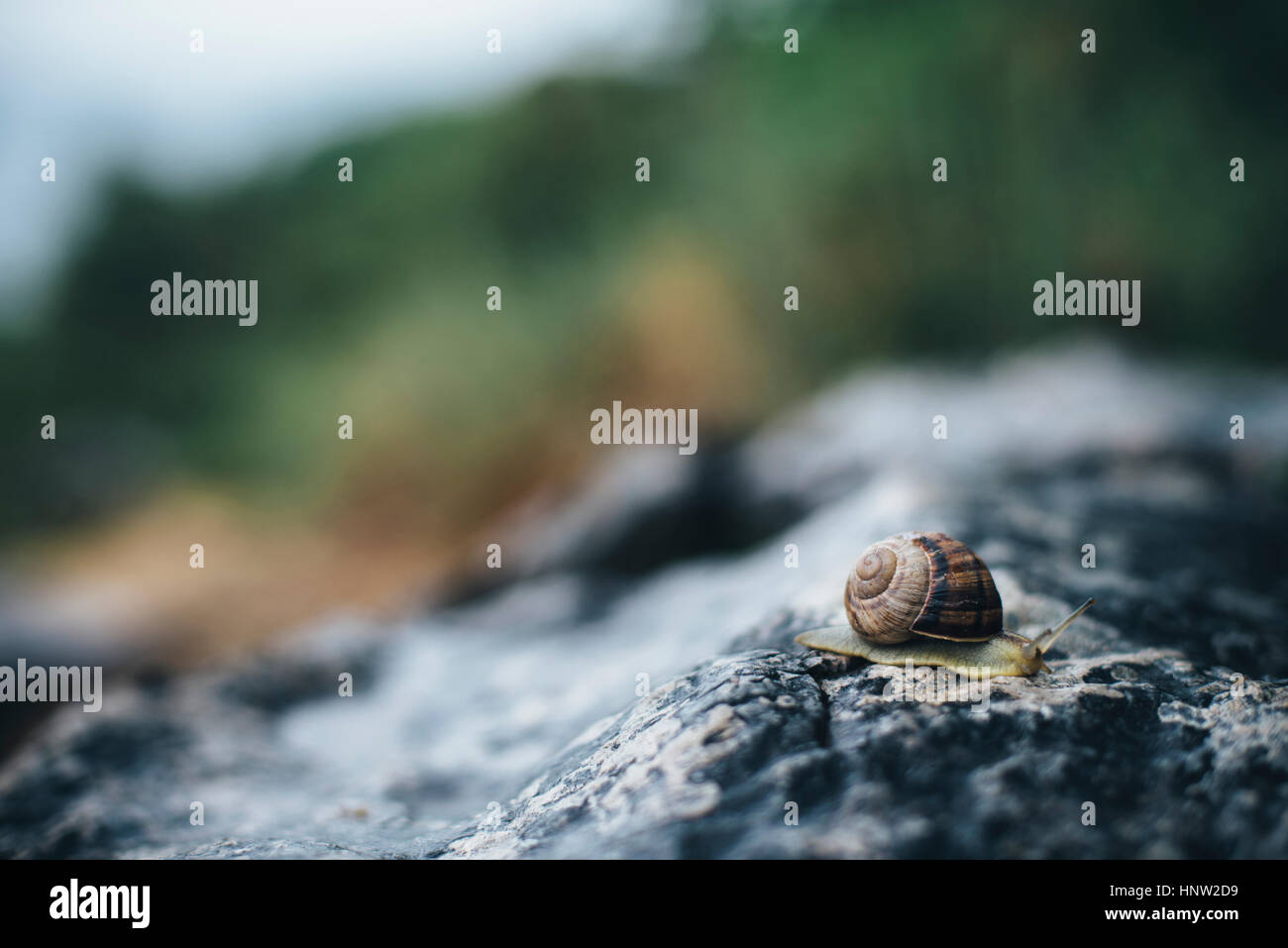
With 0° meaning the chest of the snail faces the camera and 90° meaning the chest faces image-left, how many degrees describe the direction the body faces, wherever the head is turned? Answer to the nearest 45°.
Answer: approximately 270°
